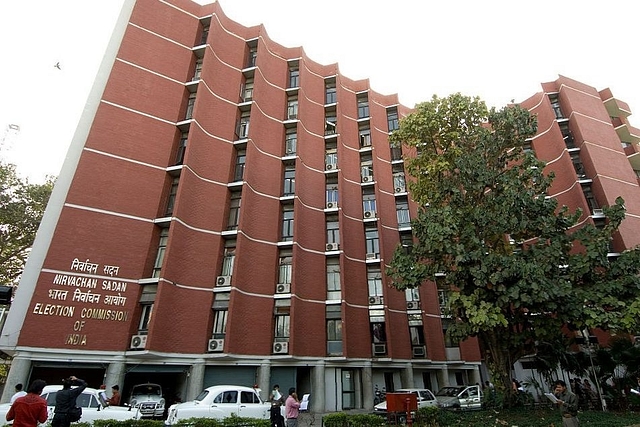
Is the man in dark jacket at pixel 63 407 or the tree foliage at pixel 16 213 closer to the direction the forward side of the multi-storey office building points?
the man in dark jacket

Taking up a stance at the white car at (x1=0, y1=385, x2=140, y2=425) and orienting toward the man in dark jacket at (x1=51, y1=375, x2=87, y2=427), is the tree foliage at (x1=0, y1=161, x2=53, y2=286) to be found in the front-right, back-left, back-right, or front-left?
back-right

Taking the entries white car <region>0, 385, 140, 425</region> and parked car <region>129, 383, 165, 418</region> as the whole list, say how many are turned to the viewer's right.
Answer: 1

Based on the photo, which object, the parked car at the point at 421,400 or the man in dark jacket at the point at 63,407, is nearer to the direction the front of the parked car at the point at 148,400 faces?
the man in dark jacket

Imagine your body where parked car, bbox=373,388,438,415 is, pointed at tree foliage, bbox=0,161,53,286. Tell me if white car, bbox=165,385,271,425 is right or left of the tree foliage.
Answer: left

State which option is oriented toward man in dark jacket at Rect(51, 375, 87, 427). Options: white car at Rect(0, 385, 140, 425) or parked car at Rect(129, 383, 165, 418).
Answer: the parked car

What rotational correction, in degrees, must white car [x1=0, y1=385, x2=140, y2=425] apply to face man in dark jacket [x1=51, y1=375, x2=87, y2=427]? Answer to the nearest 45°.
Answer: approximately 90° to its right

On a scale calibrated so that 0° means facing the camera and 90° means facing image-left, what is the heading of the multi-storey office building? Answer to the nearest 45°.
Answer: approximately 315°

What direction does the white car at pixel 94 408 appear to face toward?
to the viewer's right

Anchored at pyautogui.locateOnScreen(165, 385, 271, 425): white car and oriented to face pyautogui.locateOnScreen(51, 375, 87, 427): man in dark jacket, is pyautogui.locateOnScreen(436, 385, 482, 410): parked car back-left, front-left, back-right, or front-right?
back-left

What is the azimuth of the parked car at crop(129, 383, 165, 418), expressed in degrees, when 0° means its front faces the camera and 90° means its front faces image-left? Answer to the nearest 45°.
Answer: approximately 0°

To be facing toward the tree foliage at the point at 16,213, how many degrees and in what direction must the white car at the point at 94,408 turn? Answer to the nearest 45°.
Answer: approximately 135° to its left
